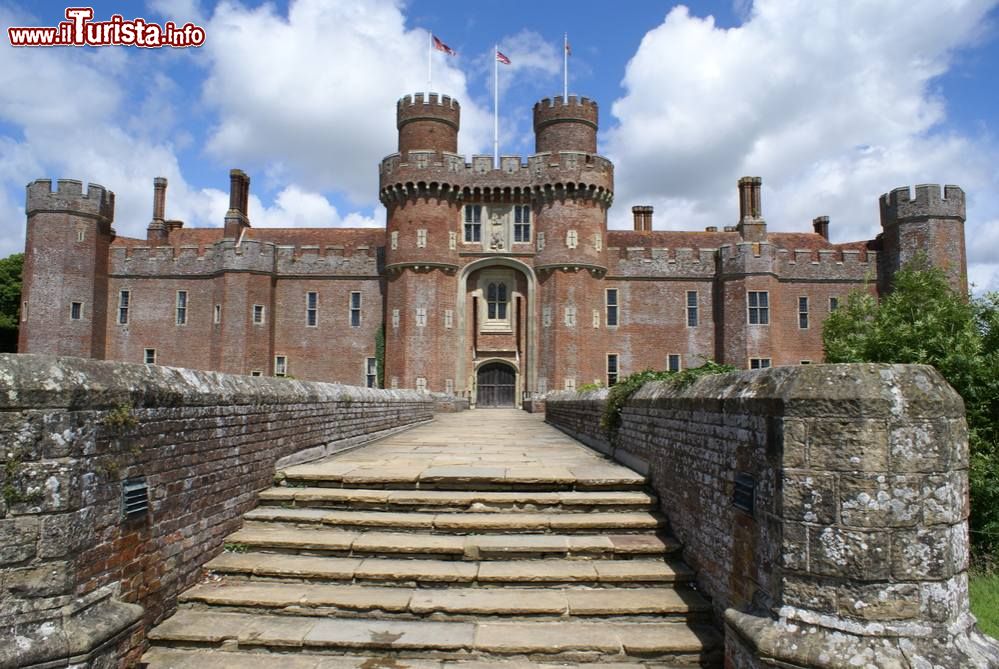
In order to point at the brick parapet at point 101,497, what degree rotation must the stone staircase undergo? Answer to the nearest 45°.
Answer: approximately 45° to its right

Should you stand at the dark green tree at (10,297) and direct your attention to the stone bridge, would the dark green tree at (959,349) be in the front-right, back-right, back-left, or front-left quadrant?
front-left

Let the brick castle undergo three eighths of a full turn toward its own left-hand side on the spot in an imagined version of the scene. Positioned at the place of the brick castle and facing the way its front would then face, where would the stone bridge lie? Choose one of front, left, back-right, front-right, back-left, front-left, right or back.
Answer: back-right

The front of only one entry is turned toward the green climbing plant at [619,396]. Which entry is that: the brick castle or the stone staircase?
the brick castle

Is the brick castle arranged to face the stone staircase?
yes

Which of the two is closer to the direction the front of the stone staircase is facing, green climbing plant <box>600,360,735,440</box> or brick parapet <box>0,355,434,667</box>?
the brick parapet

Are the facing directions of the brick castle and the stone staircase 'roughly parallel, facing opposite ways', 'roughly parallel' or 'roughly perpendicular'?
roughly parallel

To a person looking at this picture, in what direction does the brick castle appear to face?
facing the viewer

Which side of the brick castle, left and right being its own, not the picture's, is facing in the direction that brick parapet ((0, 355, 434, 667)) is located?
front

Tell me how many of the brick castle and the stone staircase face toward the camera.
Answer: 2

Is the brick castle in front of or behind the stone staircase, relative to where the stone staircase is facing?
behind

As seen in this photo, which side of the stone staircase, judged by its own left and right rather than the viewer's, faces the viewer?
front

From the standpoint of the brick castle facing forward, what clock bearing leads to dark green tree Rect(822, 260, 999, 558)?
The dark green tree is roughly at 11 o'clock from the brick castle.
